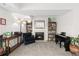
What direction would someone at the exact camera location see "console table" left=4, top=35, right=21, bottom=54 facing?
facing the viewer and to the right of the viewer
